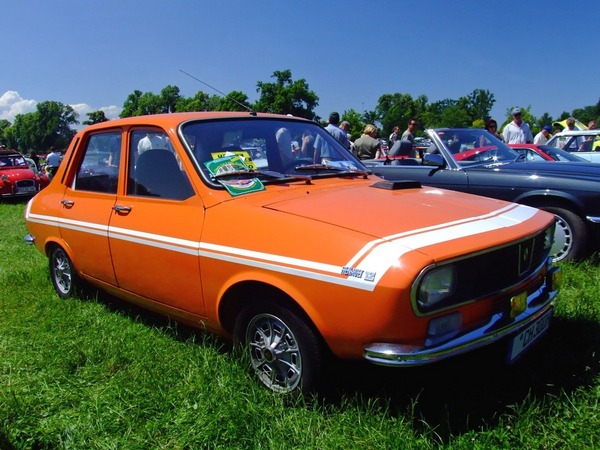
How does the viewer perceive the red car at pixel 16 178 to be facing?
facing the viewer and to the right of the viewer

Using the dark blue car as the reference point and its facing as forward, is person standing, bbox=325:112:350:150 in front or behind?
behind

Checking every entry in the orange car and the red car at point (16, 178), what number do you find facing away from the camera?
0

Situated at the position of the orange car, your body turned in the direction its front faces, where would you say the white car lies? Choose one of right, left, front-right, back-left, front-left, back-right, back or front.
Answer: left

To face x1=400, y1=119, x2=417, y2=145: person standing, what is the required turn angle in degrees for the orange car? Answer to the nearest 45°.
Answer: approximately 135° to its left

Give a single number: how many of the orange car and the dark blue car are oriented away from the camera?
0

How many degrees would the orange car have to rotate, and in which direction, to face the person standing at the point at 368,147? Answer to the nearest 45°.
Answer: approximately 135° to its left

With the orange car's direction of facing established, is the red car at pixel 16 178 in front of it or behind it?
behind
